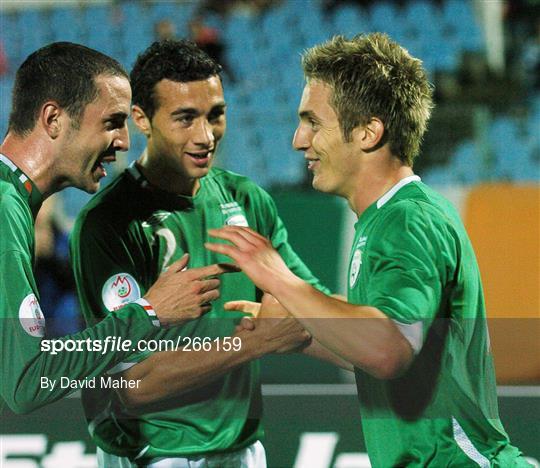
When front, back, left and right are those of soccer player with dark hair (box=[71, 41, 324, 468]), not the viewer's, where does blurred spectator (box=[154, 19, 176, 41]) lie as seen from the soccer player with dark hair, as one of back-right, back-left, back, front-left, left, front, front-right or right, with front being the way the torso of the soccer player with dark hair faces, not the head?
back-left

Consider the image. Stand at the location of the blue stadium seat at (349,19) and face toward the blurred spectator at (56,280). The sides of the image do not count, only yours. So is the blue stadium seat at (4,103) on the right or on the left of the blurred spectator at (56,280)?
right

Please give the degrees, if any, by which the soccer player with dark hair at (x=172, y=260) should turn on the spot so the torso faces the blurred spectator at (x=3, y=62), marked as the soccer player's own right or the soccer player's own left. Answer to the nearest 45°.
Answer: approximately 135° to the soccer player's own left

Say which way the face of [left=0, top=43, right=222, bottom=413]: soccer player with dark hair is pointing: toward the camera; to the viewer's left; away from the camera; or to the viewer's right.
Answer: to the viewer's right

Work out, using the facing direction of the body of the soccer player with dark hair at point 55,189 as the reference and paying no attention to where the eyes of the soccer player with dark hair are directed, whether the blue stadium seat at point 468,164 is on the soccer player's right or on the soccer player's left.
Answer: on the soccer player's left

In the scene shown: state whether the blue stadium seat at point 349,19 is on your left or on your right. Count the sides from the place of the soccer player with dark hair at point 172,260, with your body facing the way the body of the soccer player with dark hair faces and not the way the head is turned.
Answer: on your left

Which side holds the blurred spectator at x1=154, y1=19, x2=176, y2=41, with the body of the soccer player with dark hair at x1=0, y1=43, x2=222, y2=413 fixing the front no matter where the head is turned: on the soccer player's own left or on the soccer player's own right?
on the soccer player's own left

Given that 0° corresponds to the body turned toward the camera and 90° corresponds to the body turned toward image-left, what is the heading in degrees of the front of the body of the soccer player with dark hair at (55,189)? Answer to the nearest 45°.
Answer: approximately 270°

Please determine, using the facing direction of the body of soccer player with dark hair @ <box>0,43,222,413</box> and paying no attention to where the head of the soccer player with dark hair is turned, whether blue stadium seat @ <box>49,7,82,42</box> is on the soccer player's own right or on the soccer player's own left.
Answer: on the soccer player's own left

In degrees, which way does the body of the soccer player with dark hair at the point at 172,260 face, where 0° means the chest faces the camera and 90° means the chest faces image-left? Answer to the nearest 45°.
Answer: approximately 315°
